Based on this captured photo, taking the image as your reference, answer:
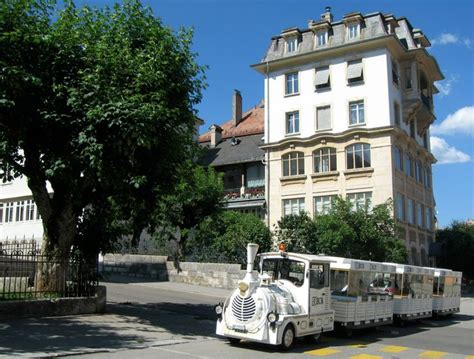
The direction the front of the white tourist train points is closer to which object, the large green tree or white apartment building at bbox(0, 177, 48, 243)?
the large green tree

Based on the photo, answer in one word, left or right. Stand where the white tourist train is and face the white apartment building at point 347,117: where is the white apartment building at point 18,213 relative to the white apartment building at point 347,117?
left

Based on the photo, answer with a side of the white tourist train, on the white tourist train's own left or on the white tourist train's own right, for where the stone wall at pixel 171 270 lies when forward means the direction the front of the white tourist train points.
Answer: on the white tourist train's own right

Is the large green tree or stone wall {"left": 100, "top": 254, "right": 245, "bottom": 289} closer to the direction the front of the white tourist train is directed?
the large green tree

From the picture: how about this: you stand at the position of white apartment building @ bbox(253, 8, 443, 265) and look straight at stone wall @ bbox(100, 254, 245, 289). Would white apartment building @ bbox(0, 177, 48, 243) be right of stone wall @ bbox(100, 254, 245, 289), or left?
right

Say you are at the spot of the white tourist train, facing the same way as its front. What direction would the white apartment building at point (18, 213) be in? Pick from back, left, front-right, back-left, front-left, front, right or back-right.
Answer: right

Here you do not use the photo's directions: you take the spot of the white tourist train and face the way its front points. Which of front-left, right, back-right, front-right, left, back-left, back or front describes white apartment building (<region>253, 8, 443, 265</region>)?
back-right

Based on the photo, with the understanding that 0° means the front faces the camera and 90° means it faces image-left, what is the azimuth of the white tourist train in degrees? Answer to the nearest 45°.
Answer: approximately 45°

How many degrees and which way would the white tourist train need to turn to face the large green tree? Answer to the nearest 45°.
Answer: approximately 45° to its right

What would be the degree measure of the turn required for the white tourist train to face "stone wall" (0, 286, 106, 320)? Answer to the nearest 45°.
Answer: approximately 45° to its right

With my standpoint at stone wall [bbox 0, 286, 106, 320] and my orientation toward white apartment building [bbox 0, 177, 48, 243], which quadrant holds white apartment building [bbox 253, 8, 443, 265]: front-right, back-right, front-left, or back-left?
front-right

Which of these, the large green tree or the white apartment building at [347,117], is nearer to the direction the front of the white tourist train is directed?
the large green tree
